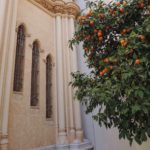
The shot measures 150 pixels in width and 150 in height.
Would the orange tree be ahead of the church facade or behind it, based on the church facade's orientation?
ahead

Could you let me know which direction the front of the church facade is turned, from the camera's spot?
facing the viewer and to the right of the viewer
